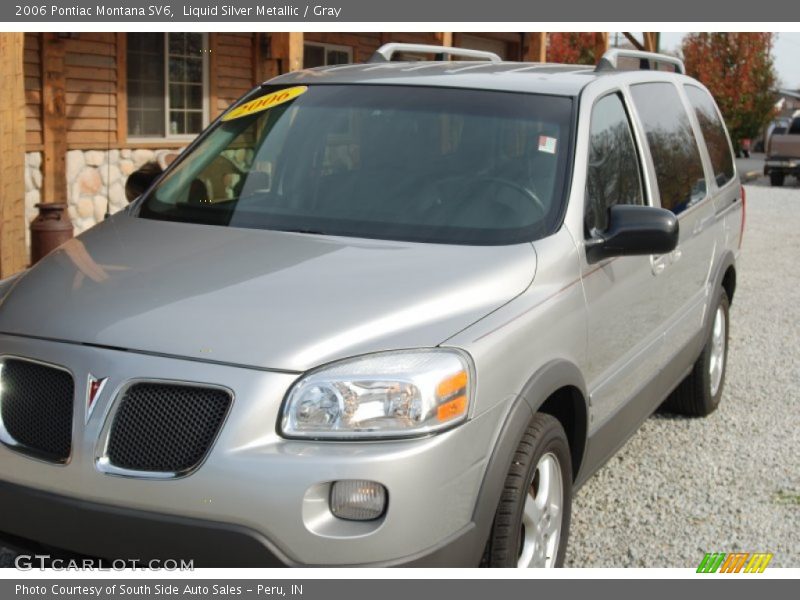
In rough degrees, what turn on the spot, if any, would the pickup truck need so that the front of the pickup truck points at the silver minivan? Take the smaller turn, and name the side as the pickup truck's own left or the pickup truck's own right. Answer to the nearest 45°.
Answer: approximately 135° to the pickup truck's own right

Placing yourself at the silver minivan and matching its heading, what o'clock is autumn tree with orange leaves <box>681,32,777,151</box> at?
The autumn tree with orange leaves is roughly at 5 o'clock from the silver minivan.

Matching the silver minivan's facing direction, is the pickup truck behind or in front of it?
behind

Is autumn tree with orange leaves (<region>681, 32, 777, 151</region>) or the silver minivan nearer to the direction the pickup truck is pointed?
the autumn tree with orange leaves

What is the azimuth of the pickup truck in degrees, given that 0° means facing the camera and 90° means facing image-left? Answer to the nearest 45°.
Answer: approximately 225°

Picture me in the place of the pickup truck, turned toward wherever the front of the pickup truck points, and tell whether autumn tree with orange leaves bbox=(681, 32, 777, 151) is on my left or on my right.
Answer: on my left

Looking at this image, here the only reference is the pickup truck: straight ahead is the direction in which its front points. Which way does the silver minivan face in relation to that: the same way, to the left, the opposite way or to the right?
the opposite way

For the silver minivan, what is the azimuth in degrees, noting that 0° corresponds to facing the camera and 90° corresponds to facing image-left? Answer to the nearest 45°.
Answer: approximately 45°
